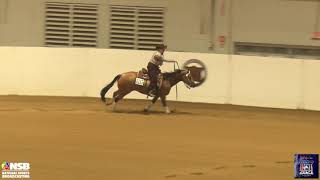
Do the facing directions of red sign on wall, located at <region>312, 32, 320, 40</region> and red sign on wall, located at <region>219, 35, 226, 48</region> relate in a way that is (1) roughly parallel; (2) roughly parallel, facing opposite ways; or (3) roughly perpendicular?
roughly parallel

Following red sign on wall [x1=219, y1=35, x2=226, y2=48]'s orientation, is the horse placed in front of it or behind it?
in front

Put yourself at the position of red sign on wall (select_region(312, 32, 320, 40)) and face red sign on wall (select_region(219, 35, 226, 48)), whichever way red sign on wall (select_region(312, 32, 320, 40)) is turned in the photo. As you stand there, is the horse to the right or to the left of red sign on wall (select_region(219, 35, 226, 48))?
left

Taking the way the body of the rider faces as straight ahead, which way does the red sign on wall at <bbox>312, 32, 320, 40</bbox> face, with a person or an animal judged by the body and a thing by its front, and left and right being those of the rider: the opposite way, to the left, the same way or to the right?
to the right

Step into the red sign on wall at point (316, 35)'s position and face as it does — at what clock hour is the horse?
The horse is roughly at 1 o'clock from the red sign on wall.

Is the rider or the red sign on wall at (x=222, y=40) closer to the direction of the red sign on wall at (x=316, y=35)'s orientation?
the rider

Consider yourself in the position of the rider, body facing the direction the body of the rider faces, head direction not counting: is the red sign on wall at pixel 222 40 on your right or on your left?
on your left

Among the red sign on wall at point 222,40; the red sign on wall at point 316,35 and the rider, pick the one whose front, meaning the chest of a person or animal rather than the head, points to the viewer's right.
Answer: the rider

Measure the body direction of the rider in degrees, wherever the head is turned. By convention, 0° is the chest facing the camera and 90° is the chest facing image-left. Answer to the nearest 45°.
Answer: approximately 270°

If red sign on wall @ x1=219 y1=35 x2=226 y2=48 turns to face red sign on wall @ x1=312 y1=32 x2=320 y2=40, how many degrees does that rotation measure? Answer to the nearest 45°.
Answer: approximately 90° to its left

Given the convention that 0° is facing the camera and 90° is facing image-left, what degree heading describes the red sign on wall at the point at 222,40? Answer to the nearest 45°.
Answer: approximately 0°

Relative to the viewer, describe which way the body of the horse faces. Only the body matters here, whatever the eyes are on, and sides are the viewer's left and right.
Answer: facing to the right of the viewer

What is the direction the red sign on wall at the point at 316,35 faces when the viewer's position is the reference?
facing the viewer

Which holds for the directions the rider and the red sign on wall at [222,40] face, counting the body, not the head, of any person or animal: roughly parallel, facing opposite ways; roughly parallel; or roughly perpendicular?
roughly perpendicular
